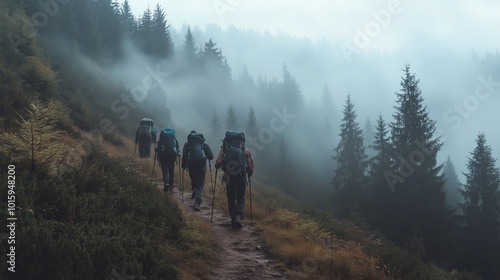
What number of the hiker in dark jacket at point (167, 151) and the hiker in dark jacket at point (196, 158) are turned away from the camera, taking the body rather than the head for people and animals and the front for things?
2

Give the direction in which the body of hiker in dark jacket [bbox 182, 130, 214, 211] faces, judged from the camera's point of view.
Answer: away from the camera

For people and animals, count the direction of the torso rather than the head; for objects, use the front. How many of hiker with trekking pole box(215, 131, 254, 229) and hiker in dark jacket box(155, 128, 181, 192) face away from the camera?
2

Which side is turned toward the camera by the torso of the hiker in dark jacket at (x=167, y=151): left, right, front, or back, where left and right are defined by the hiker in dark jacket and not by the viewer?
back

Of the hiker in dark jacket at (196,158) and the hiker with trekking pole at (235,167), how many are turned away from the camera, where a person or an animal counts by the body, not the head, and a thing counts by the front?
2

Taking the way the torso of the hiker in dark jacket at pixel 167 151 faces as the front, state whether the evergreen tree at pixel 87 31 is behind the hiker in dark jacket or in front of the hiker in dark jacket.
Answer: in front

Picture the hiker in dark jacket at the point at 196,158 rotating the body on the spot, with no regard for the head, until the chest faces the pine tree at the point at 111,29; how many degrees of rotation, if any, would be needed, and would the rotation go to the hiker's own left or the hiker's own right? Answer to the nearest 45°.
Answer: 0° — they already face it

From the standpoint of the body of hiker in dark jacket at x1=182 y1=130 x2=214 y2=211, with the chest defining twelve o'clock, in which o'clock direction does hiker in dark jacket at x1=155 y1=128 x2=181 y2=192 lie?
hiker in dark jacket at x1=155 y1=128 x2=181 y2=192 is roughly at 11 o'clock from hiker in dark jacket at x1=182 y1=130 x2=214 y2=211.

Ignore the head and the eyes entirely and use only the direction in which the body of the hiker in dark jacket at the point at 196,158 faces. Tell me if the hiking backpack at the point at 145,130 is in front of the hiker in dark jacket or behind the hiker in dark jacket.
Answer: in front

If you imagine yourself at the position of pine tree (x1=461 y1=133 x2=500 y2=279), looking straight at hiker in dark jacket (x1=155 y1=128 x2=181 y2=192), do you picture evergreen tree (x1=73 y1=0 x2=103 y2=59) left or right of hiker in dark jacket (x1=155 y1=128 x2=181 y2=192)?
right

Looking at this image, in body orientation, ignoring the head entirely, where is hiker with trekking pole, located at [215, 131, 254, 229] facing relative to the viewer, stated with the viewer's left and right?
facing away from the viewer
